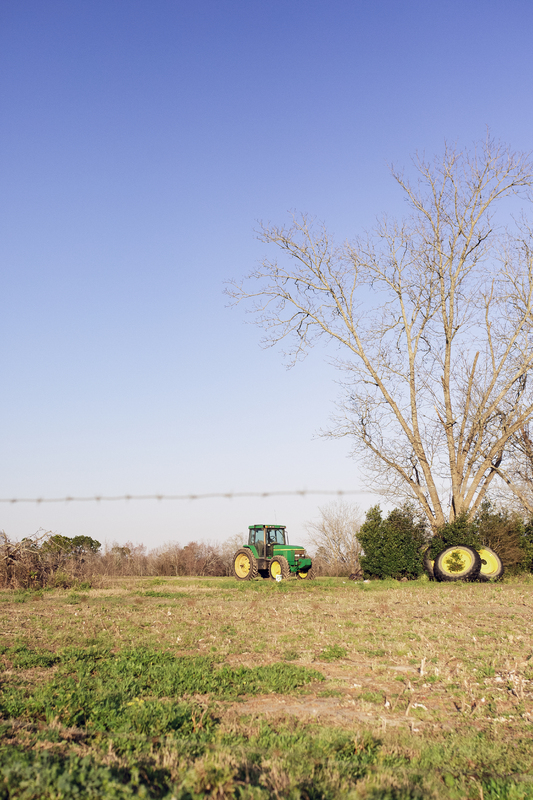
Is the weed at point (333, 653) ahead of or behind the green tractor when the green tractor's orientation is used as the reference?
ahead

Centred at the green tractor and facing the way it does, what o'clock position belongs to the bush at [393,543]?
The bush is roughly at 11 o'clock from the green tractor.

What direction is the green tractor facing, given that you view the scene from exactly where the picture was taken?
facing the viewer and to the right of the viewer

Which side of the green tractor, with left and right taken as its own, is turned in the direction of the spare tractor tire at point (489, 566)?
front

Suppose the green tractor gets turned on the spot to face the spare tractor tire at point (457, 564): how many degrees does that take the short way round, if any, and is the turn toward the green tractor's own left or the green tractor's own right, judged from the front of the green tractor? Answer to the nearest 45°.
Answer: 0° — it already faces it

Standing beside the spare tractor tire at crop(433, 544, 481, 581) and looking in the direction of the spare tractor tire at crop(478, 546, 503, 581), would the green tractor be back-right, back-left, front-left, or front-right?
back-left
